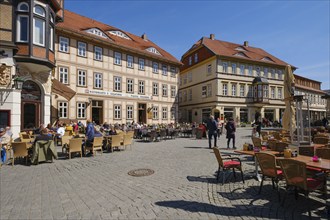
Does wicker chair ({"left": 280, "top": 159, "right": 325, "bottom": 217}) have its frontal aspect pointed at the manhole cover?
no

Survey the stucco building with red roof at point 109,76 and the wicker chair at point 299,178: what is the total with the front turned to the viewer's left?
0

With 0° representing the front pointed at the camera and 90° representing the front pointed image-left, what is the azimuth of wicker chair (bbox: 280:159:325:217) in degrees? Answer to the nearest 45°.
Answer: approximately 225°

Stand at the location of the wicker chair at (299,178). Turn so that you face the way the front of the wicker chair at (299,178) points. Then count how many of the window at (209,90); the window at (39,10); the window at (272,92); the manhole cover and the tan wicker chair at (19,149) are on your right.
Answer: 0

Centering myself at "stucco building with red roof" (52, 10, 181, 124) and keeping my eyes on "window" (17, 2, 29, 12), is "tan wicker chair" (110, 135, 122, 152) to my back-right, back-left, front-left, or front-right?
front-left

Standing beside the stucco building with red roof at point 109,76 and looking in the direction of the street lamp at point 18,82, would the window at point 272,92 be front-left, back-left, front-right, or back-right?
back-left

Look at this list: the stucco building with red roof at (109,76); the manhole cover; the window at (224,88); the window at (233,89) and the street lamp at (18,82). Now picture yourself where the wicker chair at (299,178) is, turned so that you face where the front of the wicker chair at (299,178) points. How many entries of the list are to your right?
0

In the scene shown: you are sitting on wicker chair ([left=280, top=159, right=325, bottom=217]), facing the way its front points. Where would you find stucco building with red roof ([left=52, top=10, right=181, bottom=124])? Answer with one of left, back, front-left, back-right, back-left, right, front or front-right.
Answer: left

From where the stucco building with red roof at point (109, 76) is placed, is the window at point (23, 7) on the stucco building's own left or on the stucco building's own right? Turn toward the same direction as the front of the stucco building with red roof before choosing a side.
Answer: on the stucco building's own right

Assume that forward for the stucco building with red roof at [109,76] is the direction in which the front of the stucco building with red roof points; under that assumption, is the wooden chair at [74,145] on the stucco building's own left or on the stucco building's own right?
on the stucco building's own right

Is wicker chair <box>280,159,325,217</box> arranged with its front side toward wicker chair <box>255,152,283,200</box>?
no

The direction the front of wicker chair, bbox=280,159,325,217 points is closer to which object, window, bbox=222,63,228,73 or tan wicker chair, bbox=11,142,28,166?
the window

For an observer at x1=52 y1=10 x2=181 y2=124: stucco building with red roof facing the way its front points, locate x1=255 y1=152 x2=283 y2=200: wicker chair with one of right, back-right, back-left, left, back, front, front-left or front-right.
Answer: front-right

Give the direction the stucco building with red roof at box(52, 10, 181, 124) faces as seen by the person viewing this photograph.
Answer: facing the viewer and to the right of the viewer

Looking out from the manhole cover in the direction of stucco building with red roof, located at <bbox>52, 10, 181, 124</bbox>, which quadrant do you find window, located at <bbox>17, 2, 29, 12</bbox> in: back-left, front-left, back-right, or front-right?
front-left

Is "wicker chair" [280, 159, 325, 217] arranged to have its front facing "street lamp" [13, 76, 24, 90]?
no
